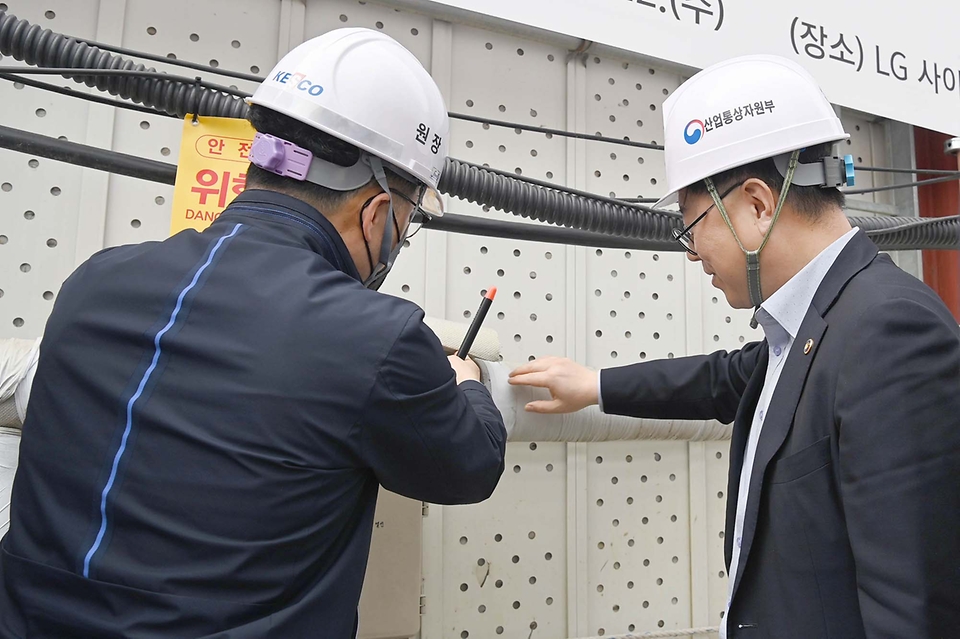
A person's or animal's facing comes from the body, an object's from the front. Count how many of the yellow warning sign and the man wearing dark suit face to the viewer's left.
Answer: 1

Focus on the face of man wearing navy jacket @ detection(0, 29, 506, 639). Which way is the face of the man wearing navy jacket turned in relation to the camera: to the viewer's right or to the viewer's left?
to the viewer's right

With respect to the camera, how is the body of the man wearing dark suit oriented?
to the viewer's left

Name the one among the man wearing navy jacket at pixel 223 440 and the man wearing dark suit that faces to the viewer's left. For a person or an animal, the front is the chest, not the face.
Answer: the man wearing dark suit

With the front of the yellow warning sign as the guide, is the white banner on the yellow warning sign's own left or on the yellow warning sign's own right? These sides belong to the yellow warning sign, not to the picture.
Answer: on the yellow warning sign's own left

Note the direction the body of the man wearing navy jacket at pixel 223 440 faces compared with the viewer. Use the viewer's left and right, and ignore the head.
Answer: facing away from the viewer and to the right of the viewer

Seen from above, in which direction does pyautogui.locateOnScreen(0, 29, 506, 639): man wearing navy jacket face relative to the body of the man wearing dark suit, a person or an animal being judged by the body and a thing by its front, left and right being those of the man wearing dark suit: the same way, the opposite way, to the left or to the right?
to the right
